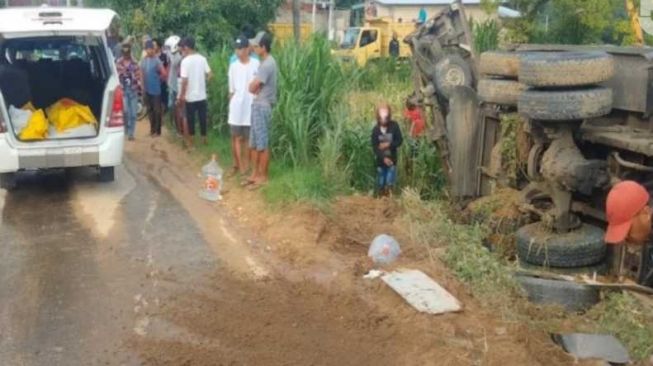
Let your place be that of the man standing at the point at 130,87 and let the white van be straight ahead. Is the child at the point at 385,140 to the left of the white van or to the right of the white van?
left

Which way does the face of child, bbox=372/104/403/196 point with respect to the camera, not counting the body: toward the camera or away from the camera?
toward the camera

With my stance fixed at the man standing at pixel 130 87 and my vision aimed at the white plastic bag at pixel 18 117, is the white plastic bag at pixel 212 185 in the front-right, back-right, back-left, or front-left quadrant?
front-left

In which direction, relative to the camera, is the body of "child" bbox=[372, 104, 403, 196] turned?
toward the camera

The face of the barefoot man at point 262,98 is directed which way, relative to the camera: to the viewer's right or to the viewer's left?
to the viewer's left

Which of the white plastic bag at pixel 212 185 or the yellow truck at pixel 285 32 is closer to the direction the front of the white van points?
the yellow truck

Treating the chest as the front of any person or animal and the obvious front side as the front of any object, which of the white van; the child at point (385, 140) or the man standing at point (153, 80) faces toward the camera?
the child

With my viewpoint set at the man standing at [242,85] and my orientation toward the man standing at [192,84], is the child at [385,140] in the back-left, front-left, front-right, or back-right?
back-right

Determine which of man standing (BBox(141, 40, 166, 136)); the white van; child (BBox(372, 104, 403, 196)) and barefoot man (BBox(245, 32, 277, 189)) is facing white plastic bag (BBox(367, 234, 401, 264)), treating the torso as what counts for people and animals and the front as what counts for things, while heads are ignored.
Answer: the child

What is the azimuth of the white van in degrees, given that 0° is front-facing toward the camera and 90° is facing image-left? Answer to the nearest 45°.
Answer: approximately 180°

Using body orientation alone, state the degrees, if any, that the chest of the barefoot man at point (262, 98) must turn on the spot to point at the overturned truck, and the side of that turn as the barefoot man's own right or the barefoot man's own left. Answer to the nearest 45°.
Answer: approximately 135° to the barefoot man's own left

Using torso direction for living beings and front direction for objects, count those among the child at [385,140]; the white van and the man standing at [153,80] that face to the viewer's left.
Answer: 0
